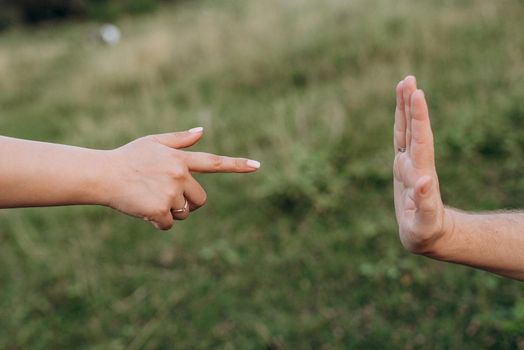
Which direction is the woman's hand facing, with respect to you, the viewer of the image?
facing to the right of the viewer

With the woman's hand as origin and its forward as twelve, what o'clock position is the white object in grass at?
The white object in grass is roughly at 9 o'clock from the woman's hand.
